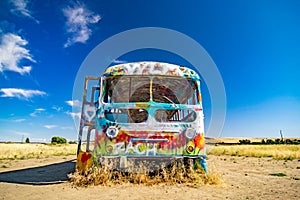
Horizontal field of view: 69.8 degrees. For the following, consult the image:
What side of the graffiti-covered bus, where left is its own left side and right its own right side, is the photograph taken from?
front
